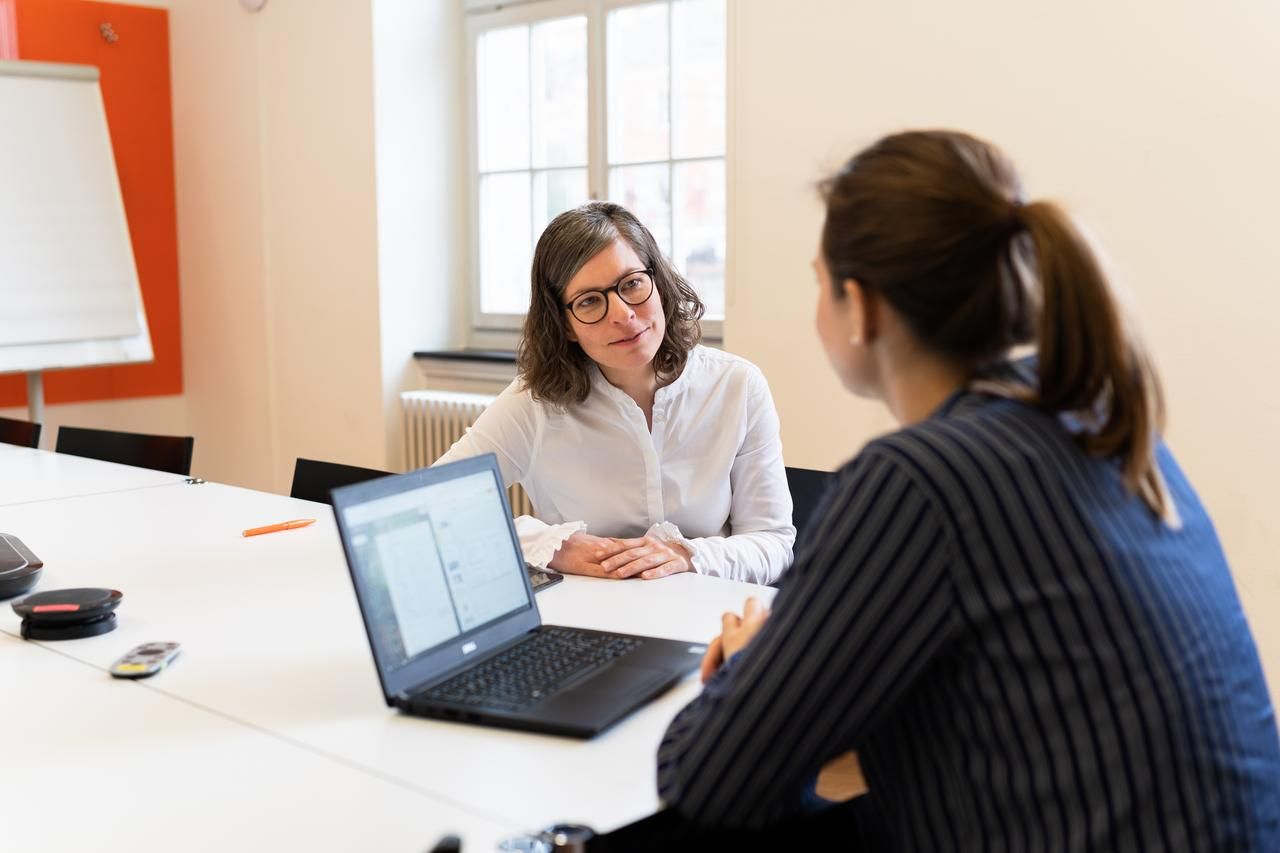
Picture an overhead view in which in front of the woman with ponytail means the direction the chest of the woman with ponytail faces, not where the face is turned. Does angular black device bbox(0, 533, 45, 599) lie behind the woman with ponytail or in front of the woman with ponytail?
in front

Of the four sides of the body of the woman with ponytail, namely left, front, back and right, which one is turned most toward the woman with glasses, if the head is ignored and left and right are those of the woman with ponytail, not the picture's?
front

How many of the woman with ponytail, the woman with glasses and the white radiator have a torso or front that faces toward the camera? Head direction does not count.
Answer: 2

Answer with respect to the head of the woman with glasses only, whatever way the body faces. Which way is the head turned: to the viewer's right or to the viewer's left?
to the viewer's right

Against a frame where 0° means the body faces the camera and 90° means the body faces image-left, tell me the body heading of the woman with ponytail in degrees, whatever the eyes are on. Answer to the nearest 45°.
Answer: approximately 135°

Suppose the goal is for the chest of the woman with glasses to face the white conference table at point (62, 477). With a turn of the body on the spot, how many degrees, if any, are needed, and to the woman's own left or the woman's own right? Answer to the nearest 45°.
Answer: approximately 135° to the woman's own right

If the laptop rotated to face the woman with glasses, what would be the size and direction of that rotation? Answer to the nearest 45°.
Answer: approximately 135° to its left

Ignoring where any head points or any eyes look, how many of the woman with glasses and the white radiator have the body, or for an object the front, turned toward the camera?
2

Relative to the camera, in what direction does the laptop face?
facing the viewer and to the right of the viewer

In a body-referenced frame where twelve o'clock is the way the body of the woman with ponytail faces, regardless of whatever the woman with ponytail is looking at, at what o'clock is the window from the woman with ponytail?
The window is roughly at 1 o'clock from the woman with ponytail.

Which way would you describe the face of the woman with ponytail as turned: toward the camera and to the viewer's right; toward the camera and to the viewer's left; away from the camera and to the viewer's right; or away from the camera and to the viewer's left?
away from the camera and to the viewer's left

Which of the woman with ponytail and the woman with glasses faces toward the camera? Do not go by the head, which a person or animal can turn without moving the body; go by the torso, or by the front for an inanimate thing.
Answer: the woman with glasses

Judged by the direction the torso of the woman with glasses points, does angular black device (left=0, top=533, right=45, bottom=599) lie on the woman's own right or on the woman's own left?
on the woman's own right

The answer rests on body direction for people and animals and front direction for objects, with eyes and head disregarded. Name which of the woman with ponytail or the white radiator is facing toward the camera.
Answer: the white radiator

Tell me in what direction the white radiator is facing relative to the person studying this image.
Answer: facing the viewer

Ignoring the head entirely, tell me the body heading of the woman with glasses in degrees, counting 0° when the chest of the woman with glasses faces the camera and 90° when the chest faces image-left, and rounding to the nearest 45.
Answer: approximately 0°

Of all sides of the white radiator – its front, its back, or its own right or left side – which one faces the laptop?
front

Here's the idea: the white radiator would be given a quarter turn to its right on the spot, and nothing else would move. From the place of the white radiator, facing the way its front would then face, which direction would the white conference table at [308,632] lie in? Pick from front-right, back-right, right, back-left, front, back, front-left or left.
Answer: left

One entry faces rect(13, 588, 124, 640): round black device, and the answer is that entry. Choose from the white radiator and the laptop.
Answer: the white radiator
